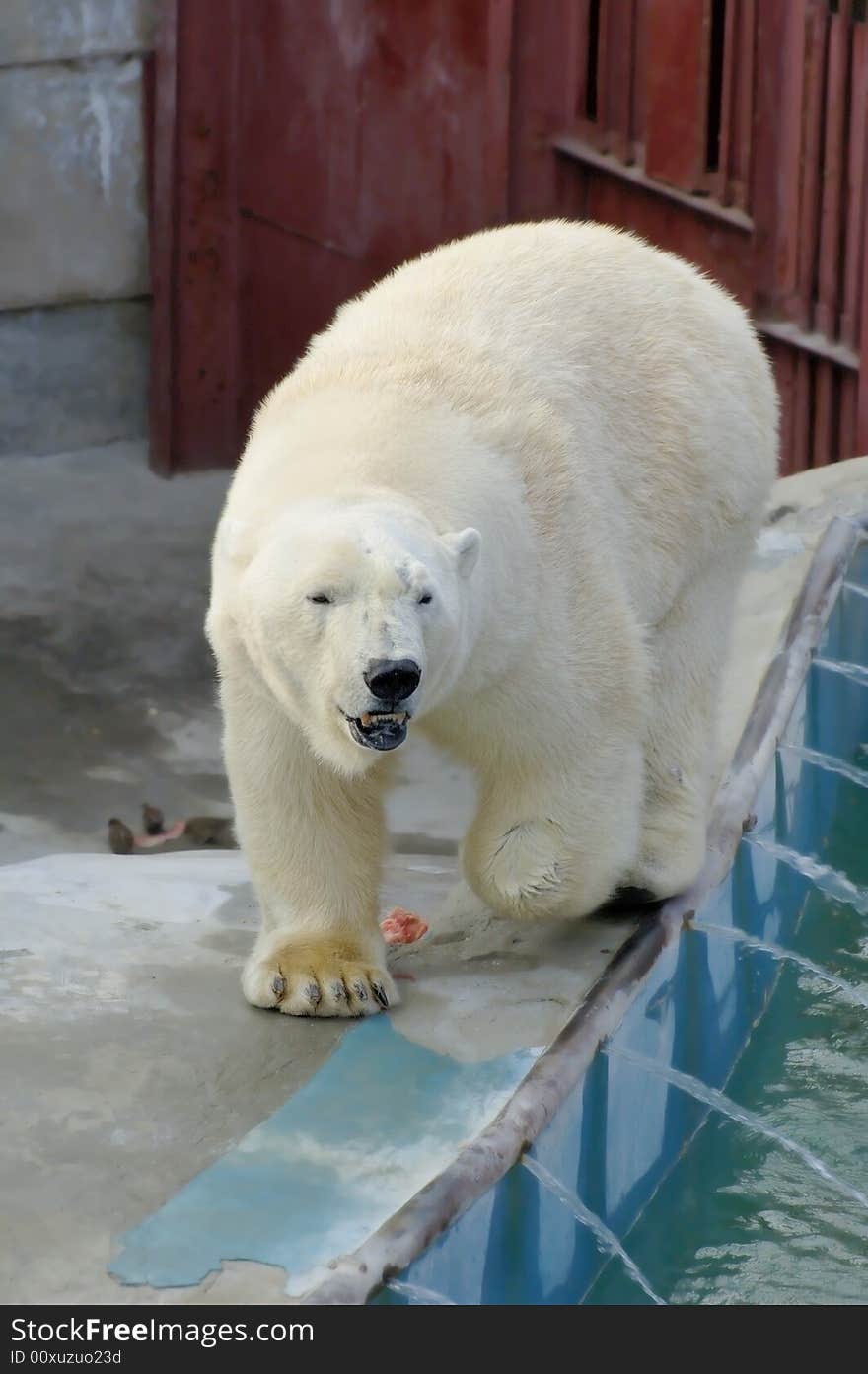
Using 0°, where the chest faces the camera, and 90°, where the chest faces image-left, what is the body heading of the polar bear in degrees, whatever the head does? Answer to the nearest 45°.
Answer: approximately 45°

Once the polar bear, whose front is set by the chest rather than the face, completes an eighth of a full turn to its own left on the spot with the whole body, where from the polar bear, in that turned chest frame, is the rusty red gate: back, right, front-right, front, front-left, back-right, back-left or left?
back

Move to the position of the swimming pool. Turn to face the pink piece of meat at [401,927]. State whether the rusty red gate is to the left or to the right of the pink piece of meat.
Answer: right
